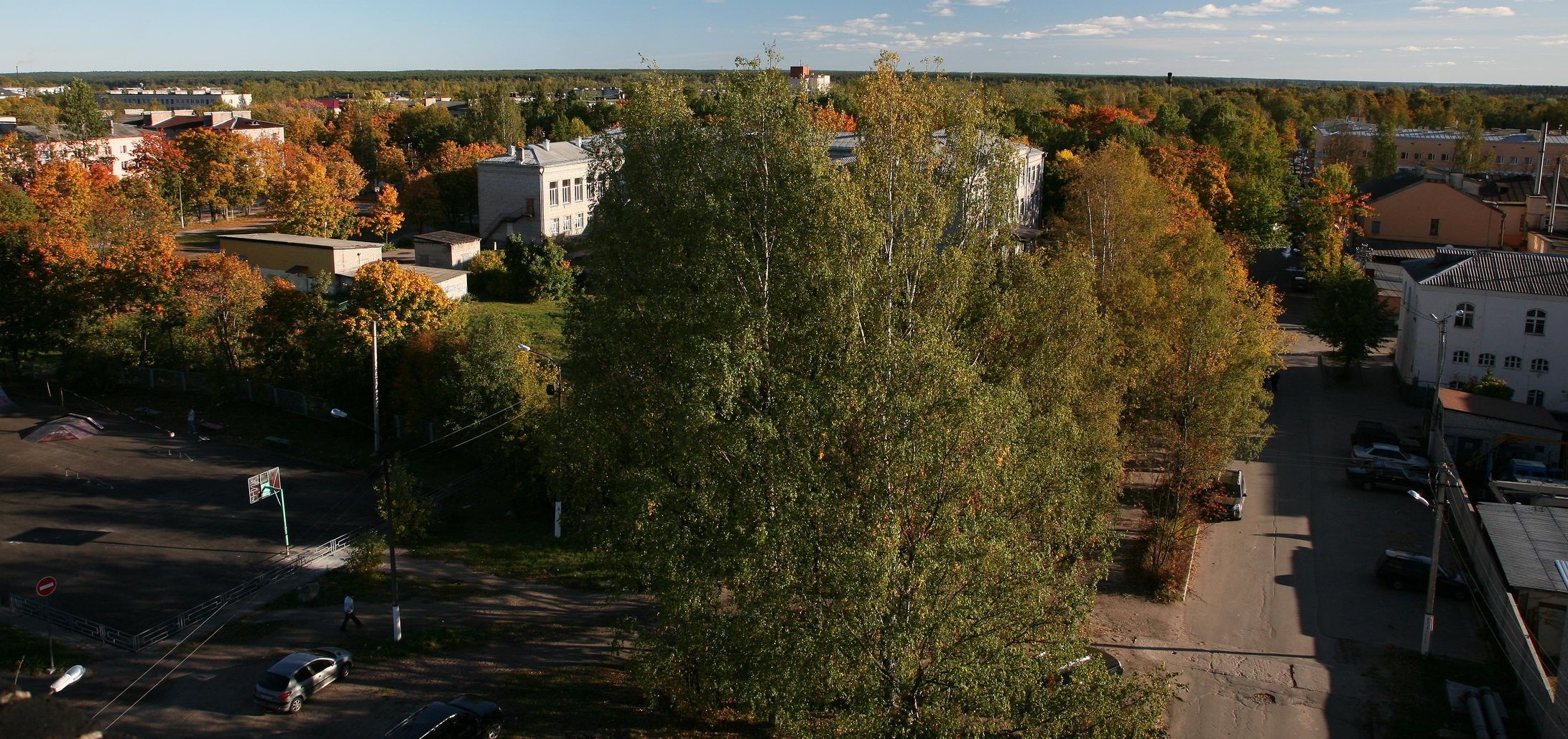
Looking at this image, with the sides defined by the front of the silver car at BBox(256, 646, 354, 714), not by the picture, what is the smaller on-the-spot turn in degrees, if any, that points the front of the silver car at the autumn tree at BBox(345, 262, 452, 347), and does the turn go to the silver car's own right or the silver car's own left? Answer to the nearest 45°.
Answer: approximately 45° to the silver car's own left

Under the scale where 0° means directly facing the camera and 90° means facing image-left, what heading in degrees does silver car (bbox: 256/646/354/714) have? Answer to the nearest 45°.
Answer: approximately 225°
